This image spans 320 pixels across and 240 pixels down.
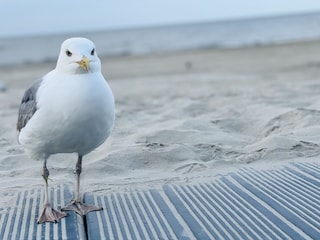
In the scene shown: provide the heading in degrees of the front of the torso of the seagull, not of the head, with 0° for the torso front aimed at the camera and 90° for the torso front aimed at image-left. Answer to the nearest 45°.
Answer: approximately 315°
